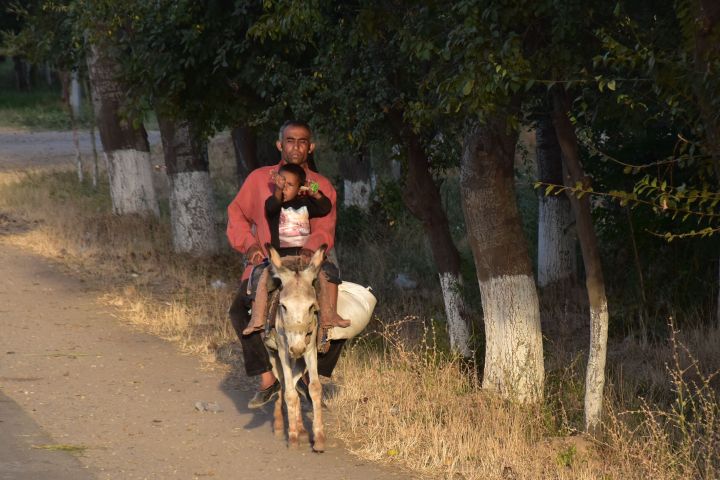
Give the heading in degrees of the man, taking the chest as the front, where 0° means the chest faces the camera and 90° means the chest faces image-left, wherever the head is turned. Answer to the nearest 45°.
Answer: approximately 0°

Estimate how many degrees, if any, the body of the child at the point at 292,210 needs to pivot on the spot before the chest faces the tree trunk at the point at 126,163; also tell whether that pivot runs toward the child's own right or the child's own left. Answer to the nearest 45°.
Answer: approximately 180°

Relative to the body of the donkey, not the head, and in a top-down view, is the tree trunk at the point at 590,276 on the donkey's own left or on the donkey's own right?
on the donkey's own left

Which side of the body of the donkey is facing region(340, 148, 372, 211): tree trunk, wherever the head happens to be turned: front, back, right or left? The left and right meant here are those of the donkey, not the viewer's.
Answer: back

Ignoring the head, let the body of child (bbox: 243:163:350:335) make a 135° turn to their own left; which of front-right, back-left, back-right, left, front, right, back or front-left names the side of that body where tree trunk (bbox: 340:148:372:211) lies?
front-left

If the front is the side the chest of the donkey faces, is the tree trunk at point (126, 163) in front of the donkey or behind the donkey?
behind

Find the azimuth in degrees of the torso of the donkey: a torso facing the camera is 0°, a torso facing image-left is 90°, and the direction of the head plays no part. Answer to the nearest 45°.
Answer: approximately 0°

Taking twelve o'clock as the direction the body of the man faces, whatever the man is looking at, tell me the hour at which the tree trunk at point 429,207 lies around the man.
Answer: The tree trunk is roughly at 7 o'clock from the man.

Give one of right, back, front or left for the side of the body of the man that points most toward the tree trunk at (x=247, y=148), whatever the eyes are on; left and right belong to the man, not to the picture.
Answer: back
